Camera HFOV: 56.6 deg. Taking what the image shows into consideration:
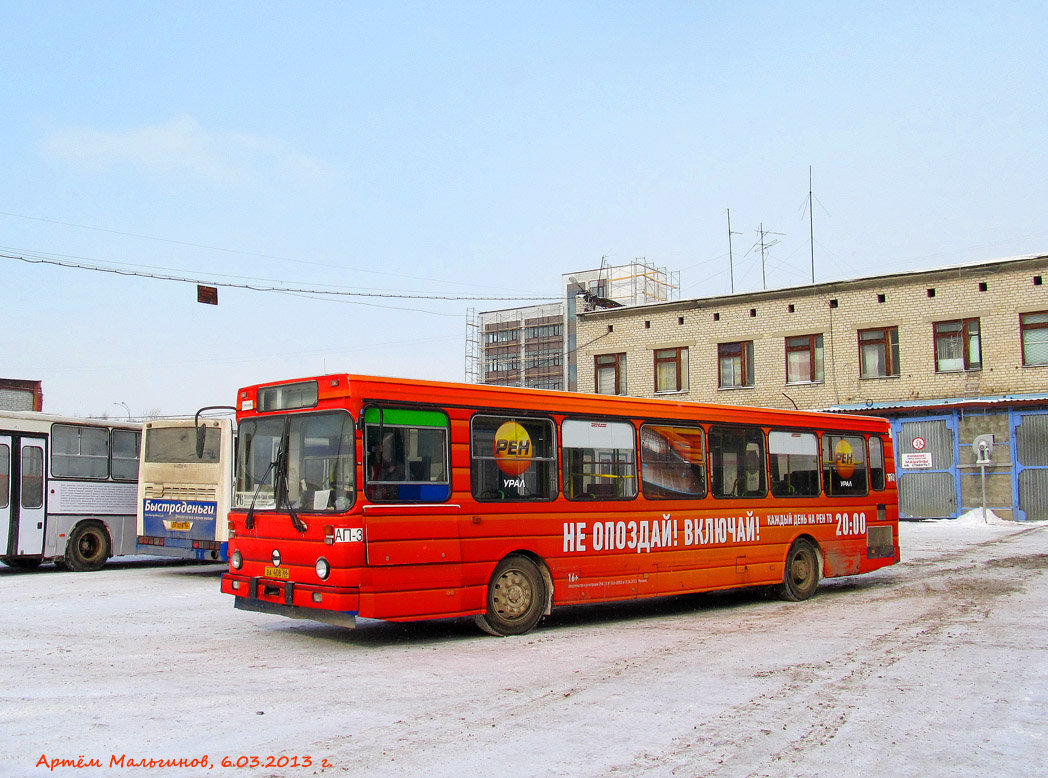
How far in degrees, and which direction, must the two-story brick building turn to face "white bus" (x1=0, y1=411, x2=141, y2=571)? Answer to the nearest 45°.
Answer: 0° — it already faces it

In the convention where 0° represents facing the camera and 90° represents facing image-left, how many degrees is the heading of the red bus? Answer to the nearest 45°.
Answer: approximately 45°

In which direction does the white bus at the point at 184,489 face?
away from the camera

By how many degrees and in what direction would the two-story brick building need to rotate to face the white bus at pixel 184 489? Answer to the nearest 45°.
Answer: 0° — it already faces it

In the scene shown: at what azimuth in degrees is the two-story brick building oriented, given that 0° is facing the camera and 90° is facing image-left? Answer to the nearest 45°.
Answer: approximately 45°

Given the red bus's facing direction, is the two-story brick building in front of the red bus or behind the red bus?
behind
